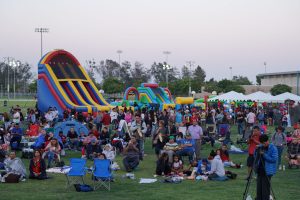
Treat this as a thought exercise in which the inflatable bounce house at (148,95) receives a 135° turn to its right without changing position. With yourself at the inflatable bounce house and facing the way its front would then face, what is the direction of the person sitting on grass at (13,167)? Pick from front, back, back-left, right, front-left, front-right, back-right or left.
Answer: left

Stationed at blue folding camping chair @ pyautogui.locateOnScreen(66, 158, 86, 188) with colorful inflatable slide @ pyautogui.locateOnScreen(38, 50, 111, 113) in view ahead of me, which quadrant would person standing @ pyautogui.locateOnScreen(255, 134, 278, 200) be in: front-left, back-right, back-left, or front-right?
back-right
